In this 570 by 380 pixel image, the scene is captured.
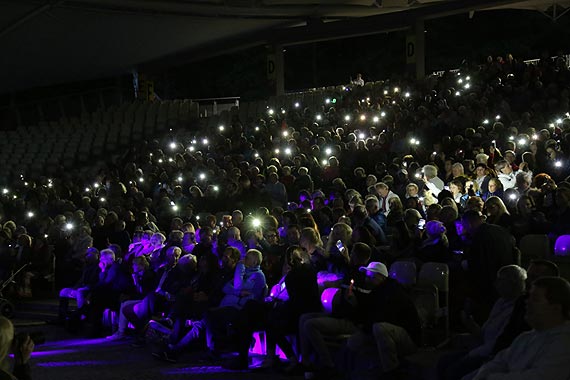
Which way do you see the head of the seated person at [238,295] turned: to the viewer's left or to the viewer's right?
to the viewer's left

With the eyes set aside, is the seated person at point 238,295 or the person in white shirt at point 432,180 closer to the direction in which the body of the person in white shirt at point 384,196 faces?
the seated person

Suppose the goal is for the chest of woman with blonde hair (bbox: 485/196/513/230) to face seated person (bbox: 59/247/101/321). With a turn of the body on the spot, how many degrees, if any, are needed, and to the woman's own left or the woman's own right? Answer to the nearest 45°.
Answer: approximately 45° to the woman's own right

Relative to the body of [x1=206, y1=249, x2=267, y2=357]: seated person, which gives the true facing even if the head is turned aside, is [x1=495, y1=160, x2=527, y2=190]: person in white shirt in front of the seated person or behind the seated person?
behind

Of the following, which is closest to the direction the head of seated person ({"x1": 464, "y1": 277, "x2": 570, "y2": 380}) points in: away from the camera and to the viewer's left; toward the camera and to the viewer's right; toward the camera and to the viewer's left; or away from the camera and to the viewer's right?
toward the camera and to the viewer's left

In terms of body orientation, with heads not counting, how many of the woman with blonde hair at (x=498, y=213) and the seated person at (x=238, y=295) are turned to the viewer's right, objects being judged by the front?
0

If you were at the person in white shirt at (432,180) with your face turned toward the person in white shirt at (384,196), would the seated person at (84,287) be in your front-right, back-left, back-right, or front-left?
front-right

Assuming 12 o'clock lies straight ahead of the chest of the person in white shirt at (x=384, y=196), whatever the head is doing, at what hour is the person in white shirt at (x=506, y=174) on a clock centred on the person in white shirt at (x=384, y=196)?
the person in white shirt at (x=506, y=174) is roughly at 7 o'clock from the person in white shirt at (x=384, y=196).

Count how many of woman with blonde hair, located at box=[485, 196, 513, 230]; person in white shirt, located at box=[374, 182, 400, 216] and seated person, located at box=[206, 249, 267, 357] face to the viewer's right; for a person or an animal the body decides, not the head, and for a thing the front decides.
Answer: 0

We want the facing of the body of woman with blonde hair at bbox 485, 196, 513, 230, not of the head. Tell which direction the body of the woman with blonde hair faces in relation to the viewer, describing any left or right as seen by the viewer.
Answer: facing the viewer and to the left of the viewer

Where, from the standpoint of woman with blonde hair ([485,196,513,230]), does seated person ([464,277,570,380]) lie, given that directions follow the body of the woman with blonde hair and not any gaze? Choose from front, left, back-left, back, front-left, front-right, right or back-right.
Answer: front-left

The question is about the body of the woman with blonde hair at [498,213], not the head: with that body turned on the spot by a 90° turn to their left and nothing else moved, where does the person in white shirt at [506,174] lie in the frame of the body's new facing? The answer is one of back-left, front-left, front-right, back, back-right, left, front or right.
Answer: back-left

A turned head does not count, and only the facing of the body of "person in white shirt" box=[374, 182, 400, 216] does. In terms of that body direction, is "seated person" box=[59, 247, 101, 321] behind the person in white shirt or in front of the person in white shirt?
in front

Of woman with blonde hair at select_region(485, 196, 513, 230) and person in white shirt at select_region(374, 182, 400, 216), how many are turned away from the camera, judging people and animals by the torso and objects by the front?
0

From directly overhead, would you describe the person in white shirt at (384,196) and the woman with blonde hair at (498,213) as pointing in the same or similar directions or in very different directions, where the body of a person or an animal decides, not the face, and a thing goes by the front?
same or similar directions

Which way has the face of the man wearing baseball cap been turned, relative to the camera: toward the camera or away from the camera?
toward the camera

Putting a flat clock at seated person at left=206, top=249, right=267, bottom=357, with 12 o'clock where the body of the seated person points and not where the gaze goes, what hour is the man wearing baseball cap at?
The man wearing baseball cap is roughly at 8 o'clock from the seated person.
